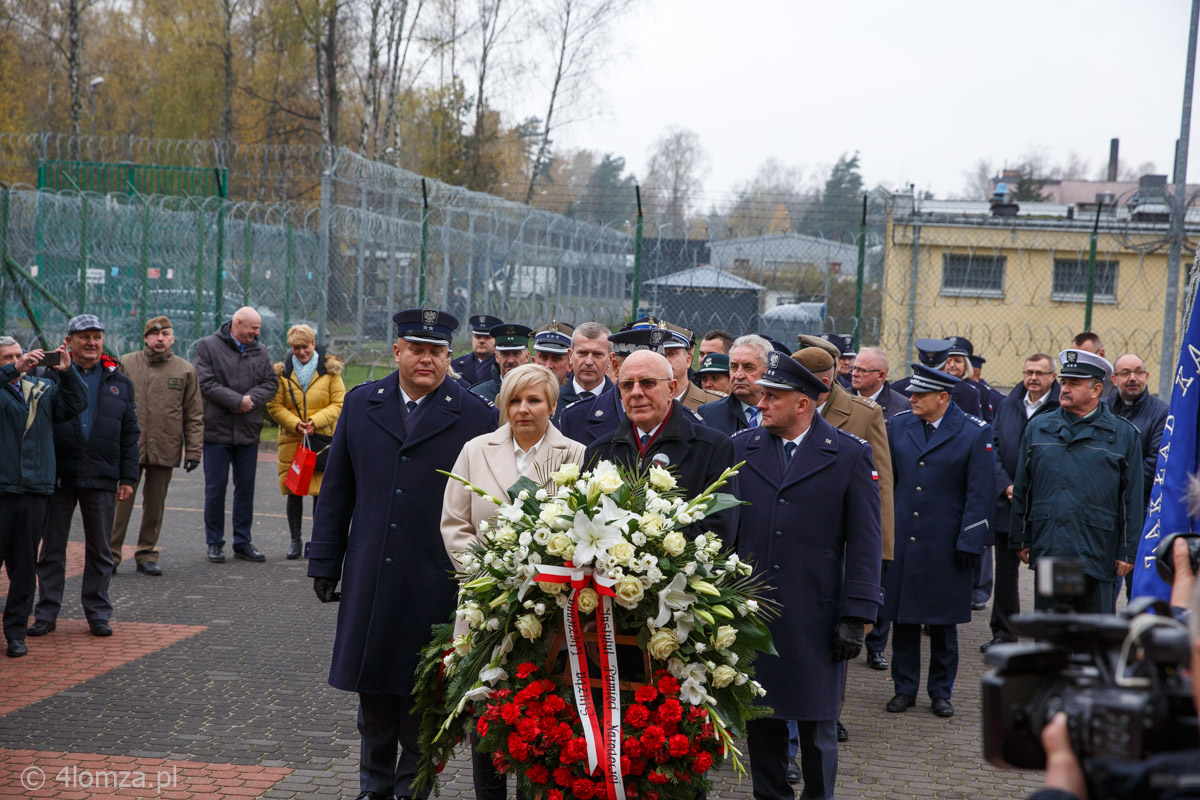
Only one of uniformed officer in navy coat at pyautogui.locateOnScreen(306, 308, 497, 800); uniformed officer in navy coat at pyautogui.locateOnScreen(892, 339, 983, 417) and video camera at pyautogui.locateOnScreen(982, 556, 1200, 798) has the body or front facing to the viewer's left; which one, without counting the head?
the video camera

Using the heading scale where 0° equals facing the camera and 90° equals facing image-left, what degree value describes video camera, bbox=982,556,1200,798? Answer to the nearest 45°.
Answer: approximately 90°

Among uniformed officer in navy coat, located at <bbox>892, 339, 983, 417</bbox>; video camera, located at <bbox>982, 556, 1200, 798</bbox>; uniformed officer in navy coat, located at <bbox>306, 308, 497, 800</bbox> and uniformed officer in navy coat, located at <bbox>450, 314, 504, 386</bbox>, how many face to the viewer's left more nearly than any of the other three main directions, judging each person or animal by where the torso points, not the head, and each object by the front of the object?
1

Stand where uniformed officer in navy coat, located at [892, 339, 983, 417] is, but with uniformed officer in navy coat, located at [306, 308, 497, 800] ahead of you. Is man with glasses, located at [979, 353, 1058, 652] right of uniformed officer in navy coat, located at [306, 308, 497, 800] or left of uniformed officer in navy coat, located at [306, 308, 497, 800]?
left

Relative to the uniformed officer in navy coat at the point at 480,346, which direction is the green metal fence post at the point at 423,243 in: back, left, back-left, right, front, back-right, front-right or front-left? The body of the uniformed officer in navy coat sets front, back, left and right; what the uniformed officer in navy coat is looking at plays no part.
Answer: back

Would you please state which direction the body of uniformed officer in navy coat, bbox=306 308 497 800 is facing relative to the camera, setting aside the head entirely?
toward the camera

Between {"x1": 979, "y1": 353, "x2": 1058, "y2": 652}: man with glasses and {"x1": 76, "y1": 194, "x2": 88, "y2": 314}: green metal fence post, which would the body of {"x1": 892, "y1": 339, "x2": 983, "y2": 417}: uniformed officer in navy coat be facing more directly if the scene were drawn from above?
the man with glasses

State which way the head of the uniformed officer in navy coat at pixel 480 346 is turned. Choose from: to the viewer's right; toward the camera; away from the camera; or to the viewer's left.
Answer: toward the camera

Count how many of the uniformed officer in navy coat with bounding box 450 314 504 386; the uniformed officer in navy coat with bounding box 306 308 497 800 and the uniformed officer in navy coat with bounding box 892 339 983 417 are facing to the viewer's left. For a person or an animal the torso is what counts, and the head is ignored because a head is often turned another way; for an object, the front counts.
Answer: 0

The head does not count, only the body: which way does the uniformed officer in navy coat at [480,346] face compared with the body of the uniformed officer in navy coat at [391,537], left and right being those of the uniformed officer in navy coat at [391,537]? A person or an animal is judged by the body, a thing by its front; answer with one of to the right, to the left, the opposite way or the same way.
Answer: the same way

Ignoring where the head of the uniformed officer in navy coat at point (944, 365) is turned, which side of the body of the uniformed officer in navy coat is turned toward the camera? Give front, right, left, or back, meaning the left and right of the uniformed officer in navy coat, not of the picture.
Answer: front

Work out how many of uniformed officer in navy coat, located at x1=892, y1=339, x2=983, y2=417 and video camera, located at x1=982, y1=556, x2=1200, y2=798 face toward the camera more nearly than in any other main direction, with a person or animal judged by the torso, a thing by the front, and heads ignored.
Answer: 1

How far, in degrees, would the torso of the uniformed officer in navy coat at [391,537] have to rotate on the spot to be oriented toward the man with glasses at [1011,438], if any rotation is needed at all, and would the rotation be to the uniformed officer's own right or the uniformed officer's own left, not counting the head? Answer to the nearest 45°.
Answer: approximately 135° to the uniformed officer's own left

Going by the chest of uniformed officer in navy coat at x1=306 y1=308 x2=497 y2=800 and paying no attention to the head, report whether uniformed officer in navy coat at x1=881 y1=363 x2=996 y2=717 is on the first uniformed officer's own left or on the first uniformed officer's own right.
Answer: on the first uniformed officer's own left

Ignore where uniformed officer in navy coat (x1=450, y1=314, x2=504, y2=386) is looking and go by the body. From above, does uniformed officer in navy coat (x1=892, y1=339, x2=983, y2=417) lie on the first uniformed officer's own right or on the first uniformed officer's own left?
on the first uniformed officer's own left

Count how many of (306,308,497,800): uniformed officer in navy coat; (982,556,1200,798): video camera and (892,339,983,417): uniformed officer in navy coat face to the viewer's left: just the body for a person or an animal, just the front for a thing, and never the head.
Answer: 1

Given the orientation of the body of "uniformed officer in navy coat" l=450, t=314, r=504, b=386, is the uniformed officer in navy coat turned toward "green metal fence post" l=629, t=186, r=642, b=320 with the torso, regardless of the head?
no

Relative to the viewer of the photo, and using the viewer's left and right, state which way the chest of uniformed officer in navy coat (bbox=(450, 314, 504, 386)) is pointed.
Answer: facing the viewer
